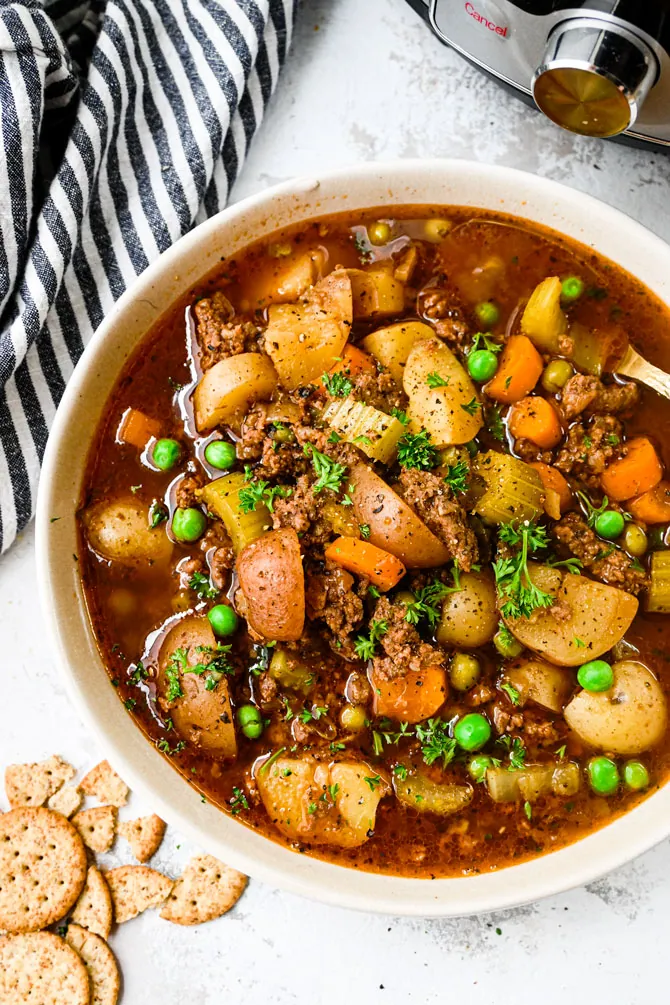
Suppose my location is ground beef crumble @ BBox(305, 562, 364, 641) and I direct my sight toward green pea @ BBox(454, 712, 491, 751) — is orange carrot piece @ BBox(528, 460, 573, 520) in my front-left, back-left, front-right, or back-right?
front-left

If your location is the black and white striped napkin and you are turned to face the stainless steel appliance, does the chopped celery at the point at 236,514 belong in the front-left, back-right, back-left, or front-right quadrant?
front-right

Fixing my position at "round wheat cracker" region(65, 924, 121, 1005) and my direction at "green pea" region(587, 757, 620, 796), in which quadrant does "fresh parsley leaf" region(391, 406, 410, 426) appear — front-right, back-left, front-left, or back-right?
front-left

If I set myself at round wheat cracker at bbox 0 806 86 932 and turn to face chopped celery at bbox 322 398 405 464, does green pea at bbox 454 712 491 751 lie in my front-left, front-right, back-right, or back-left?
front-right

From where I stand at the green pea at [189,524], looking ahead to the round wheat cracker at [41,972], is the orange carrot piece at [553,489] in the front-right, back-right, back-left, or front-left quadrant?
back-left

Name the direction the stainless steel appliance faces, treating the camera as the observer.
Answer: facing the viewer and to the left of the viewer

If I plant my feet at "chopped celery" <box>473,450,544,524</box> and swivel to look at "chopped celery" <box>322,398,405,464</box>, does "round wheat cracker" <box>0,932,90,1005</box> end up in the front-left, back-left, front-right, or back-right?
front-left
